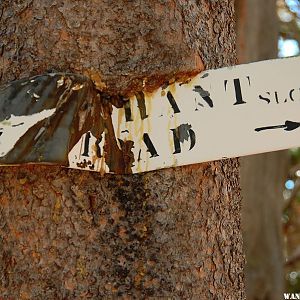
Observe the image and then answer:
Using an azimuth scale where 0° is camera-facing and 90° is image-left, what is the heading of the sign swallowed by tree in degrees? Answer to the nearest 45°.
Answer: approximately 0°

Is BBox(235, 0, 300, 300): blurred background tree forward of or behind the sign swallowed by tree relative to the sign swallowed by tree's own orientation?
behind
